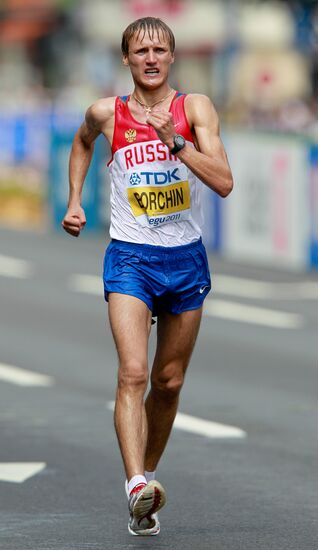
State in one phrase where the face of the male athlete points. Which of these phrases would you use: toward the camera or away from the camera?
toward the camera

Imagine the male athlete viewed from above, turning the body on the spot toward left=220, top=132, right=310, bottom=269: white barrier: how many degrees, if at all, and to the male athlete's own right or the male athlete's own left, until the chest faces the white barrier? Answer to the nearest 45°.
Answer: approximately 180°

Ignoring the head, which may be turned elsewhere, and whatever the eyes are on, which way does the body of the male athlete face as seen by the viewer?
toward the camera
